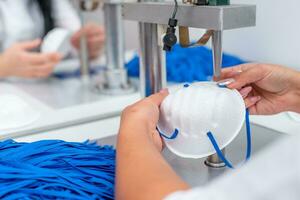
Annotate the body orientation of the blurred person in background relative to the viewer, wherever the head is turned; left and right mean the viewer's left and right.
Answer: facing the viewer and to the right of the viewer

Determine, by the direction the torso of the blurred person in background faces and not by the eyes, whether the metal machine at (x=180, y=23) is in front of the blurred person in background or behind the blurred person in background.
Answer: in front

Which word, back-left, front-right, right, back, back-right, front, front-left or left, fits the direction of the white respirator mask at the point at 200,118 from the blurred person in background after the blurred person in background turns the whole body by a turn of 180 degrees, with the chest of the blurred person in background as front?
back-left

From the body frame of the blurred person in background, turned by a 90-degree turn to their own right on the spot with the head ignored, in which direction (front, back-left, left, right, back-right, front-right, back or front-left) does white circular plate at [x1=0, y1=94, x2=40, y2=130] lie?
front-left
